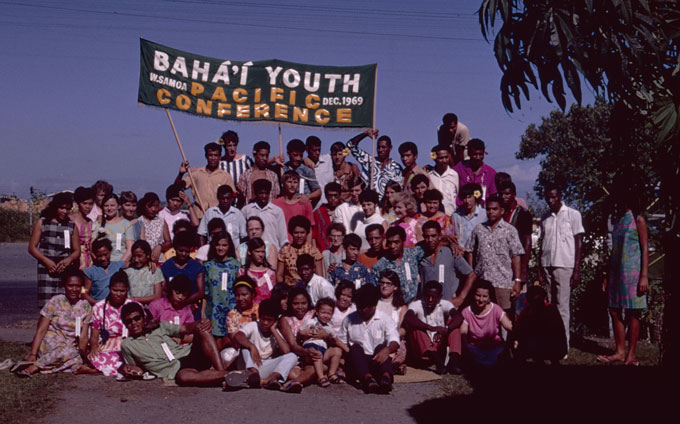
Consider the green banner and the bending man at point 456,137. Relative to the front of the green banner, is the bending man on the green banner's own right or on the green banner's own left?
on the green banner's own left

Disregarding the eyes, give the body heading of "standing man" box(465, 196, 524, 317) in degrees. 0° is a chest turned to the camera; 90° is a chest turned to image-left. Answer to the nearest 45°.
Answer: approximately 45°

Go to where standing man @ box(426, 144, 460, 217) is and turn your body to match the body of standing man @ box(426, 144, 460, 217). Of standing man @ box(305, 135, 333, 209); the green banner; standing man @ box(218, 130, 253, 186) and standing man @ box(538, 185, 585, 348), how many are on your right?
3

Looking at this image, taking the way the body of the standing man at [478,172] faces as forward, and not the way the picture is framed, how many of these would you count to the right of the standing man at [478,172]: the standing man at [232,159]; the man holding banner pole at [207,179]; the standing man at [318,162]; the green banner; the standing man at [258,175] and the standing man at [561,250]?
5

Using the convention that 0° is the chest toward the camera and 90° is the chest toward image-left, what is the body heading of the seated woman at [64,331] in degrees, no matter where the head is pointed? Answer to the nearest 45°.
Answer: approximately 0°

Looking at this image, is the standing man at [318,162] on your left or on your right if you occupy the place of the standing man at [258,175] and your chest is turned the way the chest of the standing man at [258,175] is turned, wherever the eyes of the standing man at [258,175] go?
on your left

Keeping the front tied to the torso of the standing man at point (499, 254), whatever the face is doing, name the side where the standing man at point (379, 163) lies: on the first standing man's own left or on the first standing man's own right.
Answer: on the first standing man's own right
